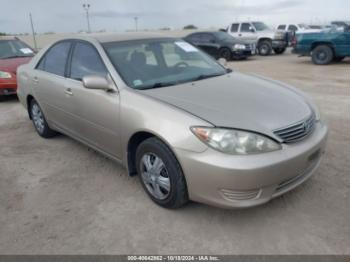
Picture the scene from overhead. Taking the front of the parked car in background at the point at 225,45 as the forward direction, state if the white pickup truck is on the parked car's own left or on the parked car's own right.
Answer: on the parked car's own left

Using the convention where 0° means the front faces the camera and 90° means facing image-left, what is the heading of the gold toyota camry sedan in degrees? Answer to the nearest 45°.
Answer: approximately 315°

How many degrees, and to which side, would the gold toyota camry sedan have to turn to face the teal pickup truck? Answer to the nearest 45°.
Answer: approximately 90° to its left

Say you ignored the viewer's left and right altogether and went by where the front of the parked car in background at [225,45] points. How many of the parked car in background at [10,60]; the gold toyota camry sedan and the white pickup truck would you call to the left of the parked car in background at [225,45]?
1

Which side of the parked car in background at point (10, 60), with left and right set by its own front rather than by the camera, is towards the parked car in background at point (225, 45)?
left

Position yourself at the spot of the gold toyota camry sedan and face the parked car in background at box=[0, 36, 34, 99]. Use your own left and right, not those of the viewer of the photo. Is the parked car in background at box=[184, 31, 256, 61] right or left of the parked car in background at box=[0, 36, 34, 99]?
right

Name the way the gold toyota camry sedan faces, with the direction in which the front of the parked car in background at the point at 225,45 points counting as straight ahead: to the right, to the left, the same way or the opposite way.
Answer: the same way

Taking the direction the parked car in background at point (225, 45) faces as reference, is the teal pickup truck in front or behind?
in front

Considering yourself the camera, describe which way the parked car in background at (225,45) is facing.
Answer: facing the viewer and to the right of the viewer
